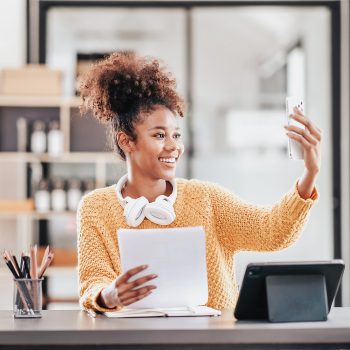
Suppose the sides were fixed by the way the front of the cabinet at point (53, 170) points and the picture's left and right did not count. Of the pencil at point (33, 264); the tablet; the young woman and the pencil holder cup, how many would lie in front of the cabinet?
4

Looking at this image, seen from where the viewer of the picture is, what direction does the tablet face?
facing away from the viewer

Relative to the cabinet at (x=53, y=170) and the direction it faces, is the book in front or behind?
in front

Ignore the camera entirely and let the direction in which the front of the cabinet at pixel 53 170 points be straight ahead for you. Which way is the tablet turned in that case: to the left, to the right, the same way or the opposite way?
the opposite way

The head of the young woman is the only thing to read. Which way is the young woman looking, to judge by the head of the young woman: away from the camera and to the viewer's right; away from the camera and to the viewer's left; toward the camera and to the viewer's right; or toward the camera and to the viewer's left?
toward the camera and to the viewer's right

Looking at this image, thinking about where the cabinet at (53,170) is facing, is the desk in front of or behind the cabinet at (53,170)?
in front

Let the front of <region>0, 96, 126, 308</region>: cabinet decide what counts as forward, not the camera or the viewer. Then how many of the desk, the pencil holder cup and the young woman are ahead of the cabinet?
3

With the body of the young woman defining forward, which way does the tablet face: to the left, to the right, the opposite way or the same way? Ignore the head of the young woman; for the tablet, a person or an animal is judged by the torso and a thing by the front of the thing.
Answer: the opposite way

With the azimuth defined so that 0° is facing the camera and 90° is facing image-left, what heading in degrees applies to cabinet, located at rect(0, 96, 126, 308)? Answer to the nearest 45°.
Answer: approximately 0°

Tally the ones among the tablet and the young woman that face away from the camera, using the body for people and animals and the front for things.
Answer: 1

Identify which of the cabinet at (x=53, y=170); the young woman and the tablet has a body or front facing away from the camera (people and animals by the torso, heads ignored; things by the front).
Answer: the tablet

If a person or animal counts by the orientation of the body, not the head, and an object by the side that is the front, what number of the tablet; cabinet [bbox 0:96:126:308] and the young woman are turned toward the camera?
2
